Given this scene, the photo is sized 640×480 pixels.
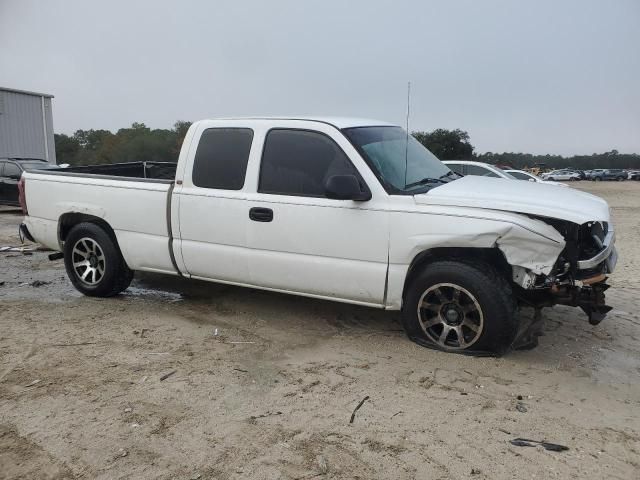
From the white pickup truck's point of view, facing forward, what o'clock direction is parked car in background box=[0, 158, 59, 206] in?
The parked car in background is roughly at 6 o'clock from the white pickup truck.

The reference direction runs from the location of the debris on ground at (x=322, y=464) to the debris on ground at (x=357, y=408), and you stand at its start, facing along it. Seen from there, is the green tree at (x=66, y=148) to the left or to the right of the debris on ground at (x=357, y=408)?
left

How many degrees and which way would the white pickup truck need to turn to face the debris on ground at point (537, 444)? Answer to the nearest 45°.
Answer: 0° — it already faces it

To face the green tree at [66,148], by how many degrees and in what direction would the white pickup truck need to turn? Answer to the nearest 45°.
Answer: approximately 180°

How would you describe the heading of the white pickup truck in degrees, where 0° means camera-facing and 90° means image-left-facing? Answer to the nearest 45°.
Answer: approximately 315°

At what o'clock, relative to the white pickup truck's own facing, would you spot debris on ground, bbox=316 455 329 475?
The debris on ground is roughly at 2 o'clock from the white pickup truck.

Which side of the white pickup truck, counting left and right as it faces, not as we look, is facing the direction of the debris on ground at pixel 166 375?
right

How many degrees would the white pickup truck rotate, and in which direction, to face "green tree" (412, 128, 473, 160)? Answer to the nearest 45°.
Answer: approximately 135° to its left

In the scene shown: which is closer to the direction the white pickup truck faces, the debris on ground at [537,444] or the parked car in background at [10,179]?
the debris on ground

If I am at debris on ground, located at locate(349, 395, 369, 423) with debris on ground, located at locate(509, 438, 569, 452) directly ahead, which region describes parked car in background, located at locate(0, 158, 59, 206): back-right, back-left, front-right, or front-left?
back-left
